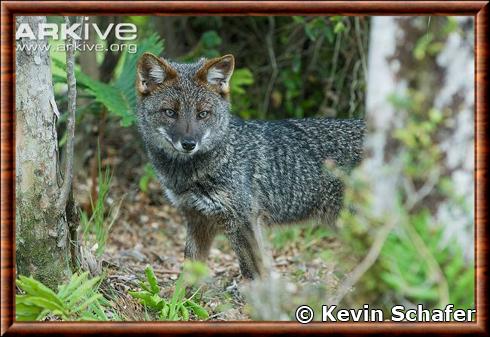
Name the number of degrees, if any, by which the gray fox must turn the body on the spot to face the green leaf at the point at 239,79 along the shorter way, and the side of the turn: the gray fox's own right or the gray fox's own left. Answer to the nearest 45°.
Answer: approximately 135° to the gray fox's own right

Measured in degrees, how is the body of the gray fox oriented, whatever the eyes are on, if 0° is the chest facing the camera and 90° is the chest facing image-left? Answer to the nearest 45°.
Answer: approximately 45°

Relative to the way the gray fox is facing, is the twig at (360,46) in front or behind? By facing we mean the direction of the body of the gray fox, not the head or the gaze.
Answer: behind
